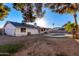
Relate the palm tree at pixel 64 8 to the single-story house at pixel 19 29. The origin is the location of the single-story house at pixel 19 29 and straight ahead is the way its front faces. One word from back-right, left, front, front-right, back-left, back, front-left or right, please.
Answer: front-left

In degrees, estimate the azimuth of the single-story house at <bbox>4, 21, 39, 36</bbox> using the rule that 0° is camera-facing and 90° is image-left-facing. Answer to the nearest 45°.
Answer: approximately 315°
